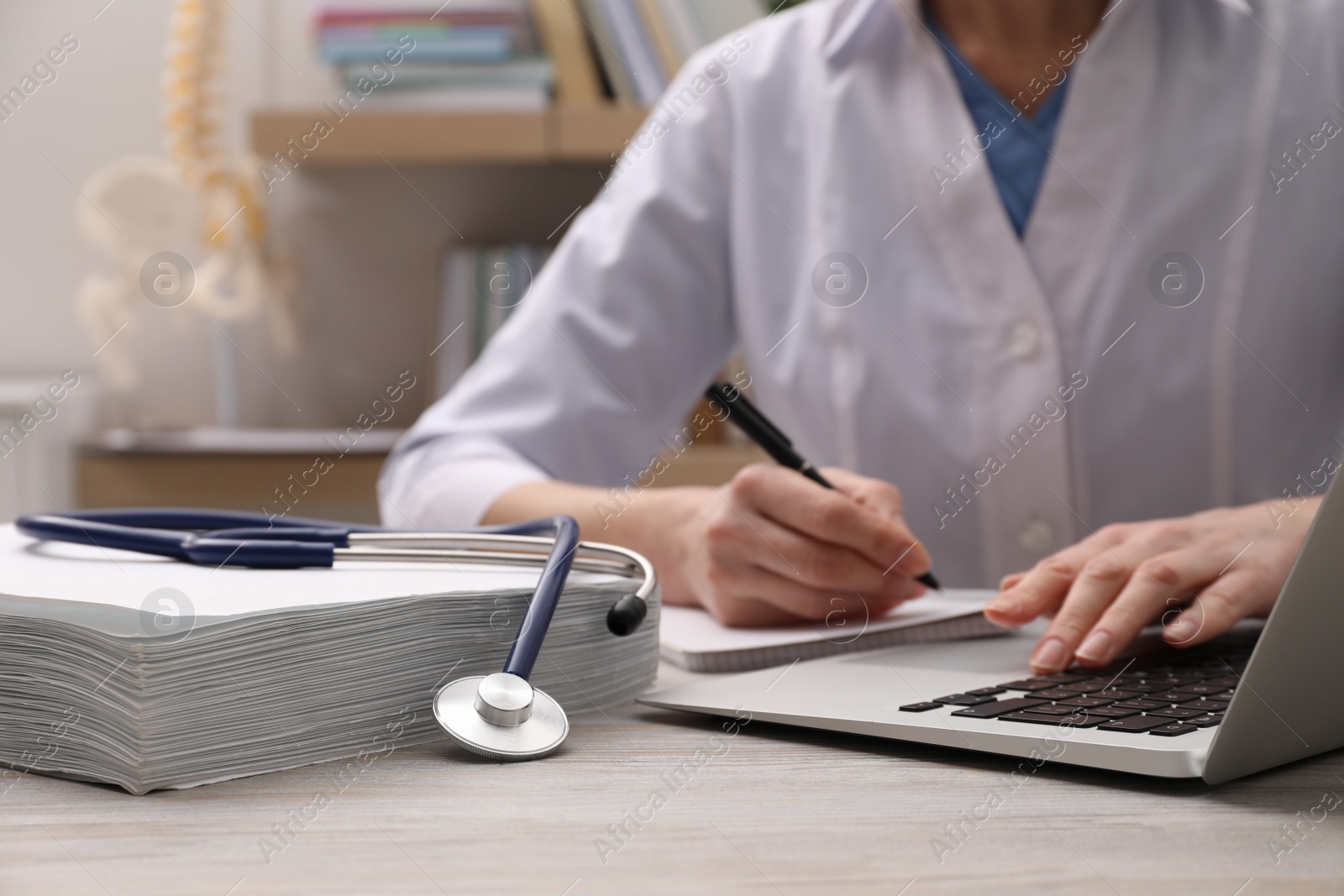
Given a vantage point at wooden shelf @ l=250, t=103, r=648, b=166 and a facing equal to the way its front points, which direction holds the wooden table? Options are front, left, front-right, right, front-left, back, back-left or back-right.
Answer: front

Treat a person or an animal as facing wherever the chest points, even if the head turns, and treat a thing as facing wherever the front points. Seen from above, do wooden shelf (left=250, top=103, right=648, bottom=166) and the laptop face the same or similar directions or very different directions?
very different directions

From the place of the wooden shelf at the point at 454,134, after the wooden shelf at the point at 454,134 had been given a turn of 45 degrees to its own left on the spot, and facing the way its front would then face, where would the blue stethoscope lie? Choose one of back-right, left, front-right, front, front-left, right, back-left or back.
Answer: front-right

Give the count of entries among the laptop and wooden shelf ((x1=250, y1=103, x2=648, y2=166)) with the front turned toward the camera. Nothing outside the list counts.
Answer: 1

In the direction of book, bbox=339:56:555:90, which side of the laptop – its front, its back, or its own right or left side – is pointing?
front

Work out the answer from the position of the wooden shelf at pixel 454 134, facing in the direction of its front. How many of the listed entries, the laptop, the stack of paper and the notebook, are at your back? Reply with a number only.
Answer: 0

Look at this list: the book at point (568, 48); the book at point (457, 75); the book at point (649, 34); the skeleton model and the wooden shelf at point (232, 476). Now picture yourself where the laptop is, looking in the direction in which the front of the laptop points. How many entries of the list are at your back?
0

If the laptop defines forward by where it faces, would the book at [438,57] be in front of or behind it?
in front

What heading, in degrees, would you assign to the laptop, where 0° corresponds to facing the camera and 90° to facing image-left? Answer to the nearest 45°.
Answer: approximately 135°

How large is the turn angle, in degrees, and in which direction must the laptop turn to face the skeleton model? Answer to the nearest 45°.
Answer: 0° — it already faces it

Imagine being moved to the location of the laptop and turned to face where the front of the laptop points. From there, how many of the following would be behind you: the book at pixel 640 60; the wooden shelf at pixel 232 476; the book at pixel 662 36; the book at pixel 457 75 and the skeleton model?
0

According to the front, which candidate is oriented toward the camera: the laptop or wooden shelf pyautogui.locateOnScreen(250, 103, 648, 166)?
the wooden shelf

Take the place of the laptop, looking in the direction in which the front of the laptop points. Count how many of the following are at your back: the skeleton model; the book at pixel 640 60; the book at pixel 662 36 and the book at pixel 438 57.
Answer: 0

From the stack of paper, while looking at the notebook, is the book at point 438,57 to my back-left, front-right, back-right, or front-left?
front-left

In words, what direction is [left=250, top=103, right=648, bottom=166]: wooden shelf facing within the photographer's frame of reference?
facing the viewer

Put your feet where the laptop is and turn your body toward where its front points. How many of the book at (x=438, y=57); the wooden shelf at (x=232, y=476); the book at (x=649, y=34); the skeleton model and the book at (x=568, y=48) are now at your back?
0

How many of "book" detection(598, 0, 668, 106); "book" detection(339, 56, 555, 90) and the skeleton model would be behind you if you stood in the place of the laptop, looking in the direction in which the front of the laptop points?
0
